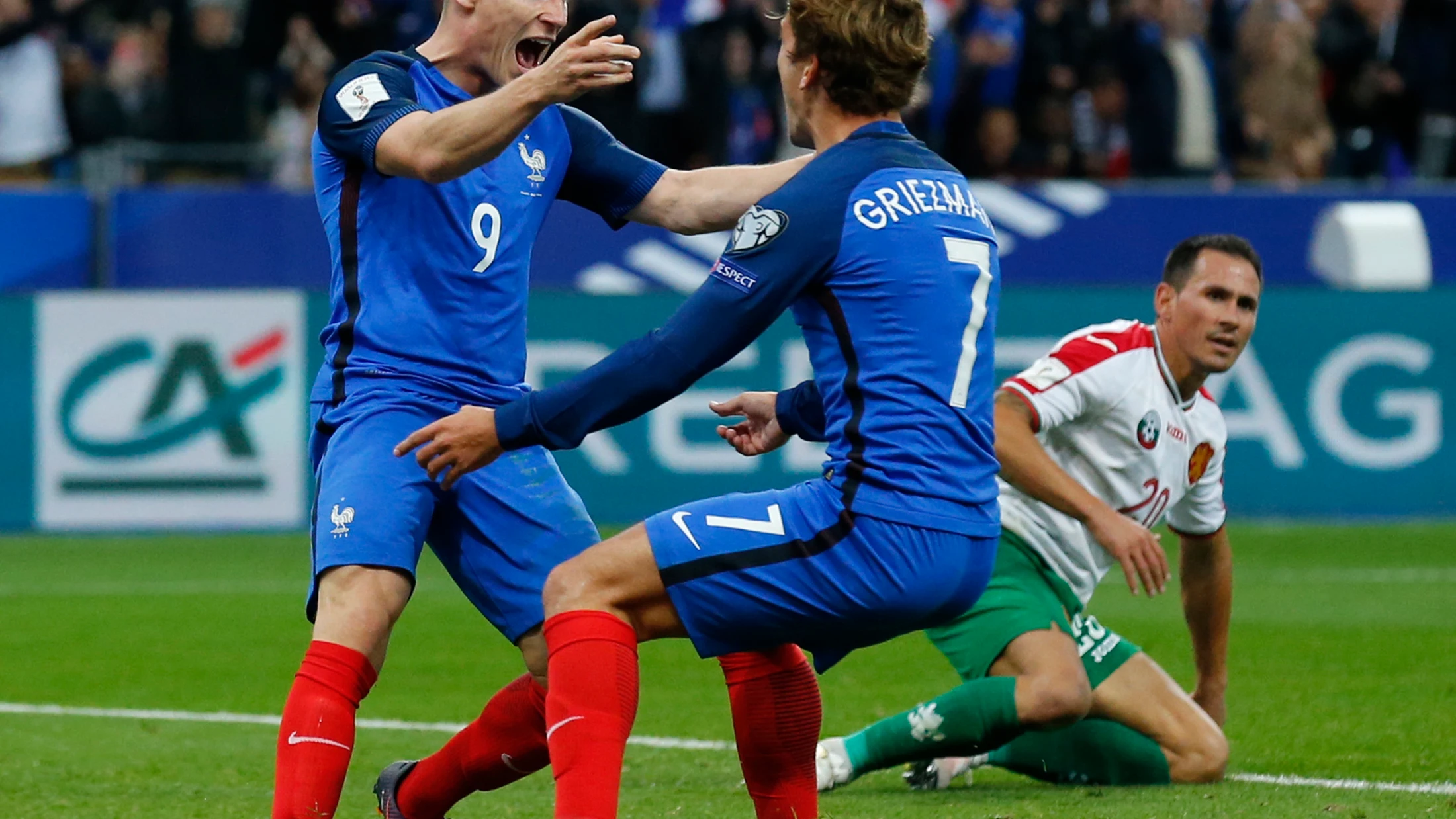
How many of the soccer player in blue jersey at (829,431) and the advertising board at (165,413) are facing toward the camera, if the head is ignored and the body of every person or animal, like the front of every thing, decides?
1

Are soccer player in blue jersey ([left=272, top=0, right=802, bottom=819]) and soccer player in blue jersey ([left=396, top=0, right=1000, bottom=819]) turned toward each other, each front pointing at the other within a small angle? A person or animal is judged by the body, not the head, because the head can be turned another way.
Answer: yes

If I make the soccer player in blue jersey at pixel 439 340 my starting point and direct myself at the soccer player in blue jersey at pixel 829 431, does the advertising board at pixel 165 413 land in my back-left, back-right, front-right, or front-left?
back-left

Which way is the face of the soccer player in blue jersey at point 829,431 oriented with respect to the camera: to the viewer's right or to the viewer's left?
to the viewer's left

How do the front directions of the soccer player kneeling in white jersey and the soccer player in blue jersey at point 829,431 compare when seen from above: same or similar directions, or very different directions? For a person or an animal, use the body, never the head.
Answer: very different directions

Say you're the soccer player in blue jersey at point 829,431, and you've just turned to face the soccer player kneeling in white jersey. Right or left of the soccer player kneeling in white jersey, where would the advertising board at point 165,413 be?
left

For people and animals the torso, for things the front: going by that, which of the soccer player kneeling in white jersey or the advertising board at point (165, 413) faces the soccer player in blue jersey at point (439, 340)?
the advertising board

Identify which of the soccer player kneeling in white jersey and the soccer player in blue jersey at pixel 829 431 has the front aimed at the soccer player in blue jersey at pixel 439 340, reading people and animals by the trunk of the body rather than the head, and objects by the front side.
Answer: the soccer player in blue jersey at pixel 829 431

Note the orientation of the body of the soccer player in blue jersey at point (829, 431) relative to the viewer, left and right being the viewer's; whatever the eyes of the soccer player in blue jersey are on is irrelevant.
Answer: facing away from the viewer and to the left of the viewer

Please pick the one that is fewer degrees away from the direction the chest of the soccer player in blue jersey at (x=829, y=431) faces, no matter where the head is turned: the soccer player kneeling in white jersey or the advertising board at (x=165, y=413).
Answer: the advertising board

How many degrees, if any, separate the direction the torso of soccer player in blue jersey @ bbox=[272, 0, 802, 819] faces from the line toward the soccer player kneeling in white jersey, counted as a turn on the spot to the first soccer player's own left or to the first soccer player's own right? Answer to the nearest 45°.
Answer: approximately 90° to the first soccer player's own left
